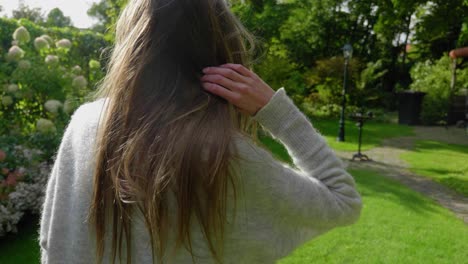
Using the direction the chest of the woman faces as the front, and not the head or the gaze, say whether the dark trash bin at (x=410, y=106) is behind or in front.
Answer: in front

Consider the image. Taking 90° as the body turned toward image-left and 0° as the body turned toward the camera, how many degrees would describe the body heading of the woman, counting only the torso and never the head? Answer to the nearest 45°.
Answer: approximately 180°

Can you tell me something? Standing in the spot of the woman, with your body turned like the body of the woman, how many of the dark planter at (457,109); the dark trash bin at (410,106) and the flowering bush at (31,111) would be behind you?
0

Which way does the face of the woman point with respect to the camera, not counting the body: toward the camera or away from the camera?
away from the camera

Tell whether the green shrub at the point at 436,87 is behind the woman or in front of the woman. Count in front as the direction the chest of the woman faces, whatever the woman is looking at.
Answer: in front
